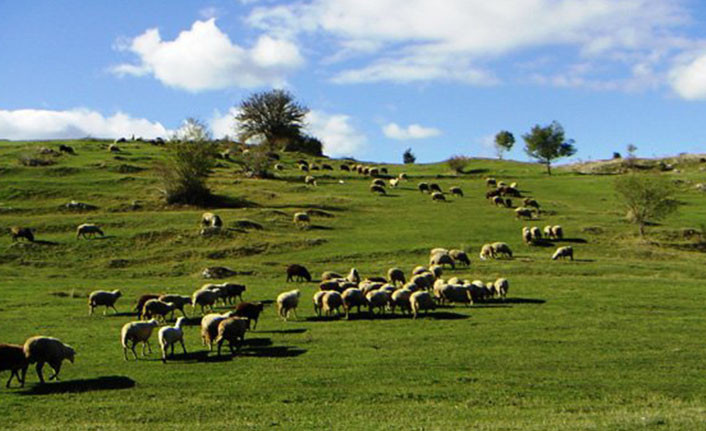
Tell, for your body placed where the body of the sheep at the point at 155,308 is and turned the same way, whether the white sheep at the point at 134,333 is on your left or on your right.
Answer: on your right

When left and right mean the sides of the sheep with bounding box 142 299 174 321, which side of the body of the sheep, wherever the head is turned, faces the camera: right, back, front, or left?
right

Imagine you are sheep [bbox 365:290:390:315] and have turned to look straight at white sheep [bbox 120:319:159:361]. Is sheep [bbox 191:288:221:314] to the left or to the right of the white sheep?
right

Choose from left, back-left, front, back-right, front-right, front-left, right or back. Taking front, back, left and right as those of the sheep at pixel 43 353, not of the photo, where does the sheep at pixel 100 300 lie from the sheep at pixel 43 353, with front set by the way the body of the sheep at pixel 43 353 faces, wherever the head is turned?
left

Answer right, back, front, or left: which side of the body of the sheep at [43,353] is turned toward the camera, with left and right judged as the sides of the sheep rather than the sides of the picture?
right
